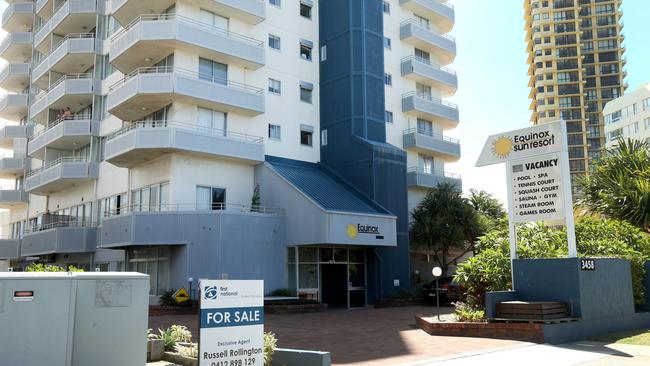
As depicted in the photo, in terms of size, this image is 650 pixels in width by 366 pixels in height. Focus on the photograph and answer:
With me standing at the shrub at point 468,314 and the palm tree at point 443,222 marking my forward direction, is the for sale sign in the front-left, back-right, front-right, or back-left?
back-left

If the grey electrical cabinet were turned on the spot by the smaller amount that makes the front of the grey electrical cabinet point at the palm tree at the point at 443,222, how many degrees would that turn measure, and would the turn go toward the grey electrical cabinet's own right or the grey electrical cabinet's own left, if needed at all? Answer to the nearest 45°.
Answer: approximately 135° to the grey electrical cabinet's own left

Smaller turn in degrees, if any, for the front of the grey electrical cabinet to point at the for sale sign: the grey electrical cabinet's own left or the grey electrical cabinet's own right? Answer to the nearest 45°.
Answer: approximately 45° to the grey electrical cabinet's own left

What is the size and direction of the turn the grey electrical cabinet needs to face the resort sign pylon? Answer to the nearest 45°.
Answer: approximately 90° to its left

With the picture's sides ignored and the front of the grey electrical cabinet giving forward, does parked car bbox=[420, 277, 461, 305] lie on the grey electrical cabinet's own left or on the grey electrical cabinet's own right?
on the grey electrical cabinet's own left

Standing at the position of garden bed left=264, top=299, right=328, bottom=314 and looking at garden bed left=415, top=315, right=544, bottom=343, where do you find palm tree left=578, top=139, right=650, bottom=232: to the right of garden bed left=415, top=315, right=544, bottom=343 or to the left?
left

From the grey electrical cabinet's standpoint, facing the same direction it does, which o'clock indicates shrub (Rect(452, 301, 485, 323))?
The shrub is roughly at 8 o'clock from the grey electrical cabinet.

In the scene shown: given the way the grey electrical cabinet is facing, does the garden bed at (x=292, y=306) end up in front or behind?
behind

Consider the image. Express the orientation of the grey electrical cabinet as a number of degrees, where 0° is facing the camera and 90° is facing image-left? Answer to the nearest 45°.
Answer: approximately 0°

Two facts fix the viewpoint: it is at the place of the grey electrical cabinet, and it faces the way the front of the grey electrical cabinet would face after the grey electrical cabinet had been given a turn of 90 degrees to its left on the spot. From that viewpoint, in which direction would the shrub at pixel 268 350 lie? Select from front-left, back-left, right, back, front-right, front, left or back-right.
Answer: front
